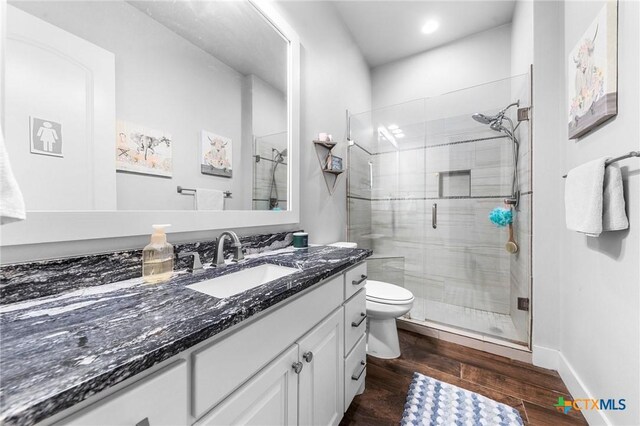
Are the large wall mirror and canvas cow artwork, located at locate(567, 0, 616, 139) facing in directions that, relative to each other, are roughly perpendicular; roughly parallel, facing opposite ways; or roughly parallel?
roughly parallel, facing opposite ways

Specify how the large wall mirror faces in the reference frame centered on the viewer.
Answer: facing the viewer and to the right of the viewer

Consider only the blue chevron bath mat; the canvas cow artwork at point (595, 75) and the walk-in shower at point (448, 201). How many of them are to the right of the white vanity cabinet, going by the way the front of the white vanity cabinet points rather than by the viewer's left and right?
0

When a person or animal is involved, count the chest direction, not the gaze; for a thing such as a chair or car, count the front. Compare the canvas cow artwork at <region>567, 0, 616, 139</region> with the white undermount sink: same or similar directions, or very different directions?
very different directions

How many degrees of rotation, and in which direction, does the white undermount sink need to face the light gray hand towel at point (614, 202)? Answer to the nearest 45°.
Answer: approximately 45° to its left

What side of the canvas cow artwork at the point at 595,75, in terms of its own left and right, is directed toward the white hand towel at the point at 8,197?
front

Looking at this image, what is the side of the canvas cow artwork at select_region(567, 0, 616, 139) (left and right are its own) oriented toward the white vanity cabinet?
front

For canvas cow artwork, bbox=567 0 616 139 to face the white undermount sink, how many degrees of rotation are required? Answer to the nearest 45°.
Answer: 0° — it already faces it

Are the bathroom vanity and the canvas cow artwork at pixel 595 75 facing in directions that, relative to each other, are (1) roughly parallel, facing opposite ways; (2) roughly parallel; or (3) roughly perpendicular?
roughly parallel, facing opposite ways

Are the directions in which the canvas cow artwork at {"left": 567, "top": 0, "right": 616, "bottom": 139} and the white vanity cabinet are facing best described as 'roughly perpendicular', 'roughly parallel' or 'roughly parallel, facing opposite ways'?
roughly parallel, facing opposite ways

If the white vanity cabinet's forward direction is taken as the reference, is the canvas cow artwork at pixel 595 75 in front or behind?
in front

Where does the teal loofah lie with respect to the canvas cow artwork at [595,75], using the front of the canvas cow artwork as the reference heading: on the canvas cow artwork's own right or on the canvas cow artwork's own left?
on the canvas cow artwork's own right

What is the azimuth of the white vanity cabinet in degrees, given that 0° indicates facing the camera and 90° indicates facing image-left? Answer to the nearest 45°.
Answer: approximately 315°

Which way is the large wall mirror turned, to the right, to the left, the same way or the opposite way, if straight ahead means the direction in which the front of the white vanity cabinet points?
the same way

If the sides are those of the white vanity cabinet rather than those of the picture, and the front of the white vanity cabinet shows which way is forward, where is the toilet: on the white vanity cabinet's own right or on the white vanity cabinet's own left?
on the white vanity cabinet's own left

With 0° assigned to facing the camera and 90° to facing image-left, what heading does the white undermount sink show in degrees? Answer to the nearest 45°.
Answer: approximately 315°

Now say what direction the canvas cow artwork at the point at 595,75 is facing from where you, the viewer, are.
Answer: facing the viewer and to the left of the viewer
